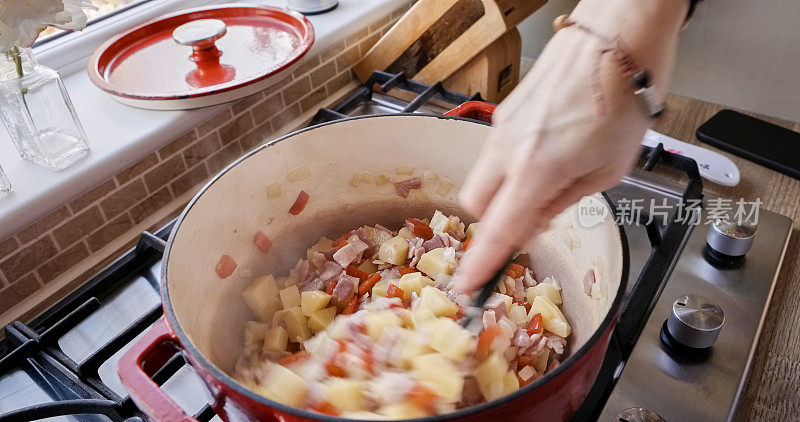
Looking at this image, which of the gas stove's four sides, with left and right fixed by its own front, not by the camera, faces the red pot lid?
back

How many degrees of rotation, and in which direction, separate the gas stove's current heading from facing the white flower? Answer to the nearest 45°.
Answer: approximately 135° to its right

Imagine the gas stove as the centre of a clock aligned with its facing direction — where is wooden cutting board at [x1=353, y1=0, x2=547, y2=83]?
The wooden cutting board is roughly at 7 o'clock from the gas stove.

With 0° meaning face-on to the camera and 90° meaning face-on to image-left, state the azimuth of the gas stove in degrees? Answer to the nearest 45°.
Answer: approximately 315°

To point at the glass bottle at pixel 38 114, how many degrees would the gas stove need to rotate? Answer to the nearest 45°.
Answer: approximately 135° to its right
